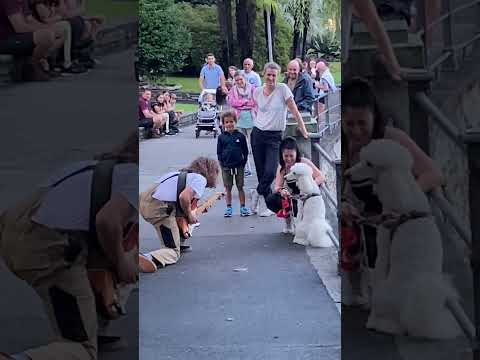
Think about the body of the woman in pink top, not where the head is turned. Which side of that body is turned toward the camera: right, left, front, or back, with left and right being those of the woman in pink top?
front

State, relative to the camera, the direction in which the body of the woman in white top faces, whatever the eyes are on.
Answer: toward the camera

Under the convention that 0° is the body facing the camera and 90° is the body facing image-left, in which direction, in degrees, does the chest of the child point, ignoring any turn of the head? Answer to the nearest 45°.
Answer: approximately 0°

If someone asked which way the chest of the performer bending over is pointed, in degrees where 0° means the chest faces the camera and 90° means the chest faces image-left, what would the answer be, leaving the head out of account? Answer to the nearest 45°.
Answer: approximately 270°

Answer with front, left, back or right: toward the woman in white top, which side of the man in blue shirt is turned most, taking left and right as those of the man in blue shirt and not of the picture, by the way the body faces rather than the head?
front

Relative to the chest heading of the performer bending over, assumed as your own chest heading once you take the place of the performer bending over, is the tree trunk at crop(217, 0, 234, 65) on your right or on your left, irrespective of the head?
on your left

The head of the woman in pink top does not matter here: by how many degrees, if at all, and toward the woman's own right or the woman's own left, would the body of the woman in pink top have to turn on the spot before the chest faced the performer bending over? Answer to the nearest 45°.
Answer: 0° — they already face them

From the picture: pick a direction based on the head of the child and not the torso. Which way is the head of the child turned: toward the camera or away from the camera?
toward the camera

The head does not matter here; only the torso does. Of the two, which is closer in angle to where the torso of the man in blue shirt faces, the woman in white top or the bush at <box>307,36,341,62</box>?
the woman in white top

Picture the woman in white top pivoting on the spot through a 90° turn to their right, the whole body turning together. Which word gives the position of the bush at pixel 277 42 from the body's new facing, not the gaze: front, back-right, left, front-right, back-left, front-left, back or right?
right
